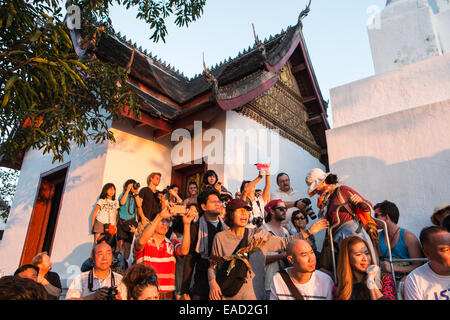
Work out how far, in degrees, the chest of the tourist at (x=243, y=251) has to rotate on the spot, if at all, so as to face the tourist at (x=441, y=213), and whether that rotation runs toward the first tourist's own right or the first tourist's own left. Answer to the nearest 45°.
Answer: approximately 90° to the first tourist's own left

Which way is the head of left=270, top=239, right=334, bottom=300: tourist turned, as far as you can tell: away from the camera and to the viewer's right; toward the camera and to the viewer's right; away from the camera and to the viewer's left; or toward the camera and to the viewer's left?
toward the camera and to the viewer's right

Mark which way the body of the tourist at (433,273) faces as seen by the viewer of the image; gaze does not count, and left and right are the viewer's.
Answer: facing the viewer and to the right of the viewer

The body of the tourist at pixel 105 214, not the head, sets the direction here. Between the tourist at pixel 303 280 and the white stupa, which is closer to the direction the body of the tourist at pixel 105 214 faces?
the tourist

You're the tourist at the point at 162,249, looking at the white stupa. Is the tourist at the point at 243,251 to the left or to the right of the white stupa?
right

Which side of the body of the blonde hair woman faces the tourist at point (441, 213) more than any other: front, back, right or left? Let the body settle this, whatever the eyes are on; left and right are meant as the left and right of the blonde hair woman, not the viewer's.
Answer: left

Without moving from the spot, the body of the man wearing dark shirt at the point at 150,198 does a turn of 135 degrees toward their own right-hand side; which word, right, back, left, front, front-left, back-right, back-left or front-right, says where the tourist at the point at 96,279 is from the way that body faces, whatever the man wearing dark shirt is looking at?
left

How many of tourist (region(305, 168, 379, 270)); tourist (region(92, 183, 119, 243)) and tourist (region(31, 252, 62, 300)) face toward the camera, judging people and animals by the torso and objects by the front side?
1

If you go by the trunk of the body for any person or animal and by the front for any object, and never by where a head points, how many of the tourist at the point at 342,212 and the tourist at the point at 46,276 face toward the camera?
0

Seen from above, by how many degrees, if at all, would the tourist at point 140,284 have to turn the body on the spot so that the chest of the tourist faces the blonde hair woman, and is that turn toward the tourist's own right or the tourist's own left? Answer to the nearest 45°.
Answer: approximately 45° to the tourist's own left

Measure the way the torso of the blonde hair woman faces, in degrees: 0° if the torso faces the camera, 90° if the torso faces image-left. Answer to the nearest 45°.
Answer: approximately 315°

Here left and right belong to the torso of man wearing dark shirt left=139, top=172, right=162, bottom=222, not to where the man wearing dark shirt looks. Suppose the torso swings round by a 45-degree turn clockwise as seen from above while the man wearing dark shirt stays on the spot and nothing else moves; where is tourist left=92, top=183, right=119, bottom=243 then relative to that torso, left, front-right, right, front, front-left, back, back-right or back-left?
right

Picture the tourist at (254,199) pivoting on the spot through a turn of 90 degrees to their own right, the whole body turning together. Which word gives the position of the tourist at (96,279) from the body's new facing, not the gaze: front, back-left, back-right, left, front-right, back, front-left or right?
front

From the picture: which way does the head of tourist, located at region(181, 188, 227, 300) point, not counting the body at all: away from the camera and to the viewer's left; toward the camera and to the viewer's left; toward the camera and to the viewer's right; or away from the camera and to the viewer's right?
toward the camera and to the viewer's right

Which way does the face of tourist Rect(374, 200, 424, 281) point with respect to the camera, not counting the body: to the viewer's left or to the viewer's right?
to the viewer's left
